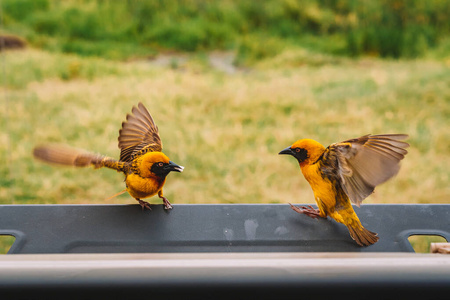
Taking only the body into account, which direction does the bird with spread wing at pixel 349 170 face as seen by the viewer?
to the viewer's left

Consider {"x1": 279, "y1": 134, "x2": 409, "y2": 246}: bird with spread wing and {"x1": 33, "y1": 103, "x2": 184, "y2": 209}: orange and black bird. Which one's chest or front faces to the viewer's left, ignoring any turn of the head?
the bird with spread wing

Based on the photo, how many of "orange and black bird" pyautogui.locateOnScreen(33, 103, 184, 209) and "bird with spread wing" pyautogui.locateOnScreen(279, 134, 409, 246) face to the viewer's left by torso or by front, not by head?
1

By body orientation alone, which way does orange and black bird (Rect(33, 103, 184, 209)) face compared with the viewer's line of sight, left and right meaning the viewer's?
facing the viewer and to the right of the viewer

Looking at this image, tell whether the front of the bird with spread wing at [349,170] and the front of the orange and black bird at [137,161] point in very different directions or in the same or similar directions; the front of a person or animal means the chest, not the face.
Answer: very different directions
